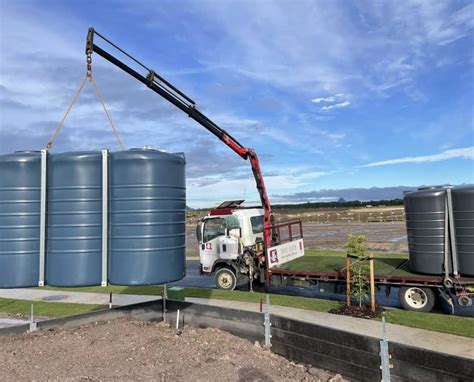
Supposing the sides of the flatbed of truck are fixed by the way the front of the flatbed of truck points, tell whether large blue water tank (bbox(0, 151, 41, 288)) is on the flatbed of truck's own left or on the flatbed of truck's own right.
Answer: on the flatbed of truck's own left

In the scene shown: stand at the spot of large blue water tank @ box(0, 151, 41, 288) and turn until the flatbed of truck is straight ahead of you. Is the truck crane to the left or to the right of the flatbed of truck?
left

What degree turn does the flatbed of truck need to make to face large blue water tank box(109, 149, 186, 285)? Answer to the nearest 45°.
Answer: approximately 45° to its left

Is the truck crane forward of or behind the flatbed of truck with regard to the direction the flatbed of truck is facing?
forward

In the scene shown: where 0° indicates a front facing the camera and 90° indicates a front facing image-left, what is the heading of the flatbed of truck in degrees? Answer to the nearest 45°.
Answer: approximately 90°

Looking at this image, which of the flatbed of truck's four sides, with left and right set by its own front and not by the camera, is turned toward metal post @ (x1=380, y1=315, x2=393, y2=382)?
left

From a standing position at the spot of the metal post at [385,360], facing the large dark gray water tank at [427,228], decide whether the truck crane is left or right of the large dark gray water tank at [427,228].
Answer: left

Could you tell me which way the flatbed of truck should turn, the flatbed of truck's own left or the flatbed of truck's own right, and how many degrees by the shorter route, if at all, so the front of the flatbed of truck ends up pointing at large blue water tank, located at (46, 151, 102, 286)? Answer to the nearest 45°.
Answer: approximately 45° to the flatbed of truck's own left
